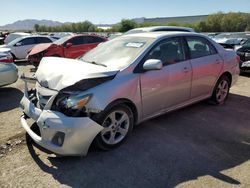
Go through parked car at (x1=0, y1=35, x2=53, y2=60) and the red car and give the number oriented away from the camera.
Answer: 0

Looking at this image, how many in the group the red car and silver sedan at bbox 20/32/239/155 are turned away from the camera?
0

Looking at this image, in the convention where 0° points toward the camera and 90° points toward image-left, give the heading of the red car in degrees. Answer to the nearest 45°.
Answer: approximately 45°

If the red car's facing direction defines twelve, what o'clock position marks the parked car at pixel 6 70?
The parked car is roughly at 11 o'clock from the red car.

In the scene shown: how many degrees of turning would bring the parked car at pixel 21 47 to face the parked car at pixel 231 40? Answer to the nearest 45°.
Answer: approximately 135° to its left

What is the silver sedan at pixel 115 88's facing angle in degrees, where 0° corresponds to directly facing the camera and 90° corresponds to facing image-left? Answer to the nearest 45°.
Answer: approximately 45°

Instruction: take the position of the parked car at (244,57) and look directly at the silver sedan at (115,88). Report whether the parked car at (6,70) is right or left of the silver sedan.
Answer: right

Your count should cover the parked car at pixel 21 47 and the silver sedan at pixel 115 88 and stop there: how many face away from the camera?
0

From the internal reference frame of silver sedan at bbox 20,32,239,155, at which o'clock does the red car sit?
The red car is roughly at 4 o'clock from the silver sedan.

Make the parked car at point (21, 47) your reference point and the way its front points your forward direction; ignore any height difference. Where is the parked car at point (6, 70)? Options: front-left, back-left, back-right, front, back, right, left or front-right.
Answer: front-left

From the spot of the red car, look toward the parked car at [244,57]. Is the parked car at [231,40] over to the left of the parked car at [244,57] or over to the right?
left
